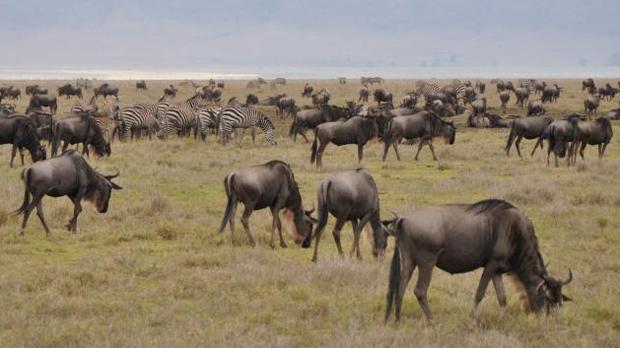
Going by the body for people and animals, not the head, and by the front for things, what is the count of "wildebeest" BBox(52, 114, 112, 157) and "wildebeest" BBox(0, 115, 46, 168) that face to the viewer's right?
2

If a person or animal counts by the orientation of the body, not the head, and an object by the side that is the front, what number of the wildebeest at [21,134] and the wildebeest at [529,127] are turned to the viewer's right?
2

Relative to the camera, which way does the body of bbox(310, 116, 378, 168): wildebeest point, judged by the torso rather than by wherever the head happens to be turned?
to the viewer's right

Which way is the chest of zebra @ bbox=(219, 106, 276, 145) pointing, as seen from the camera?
to the viewer's right

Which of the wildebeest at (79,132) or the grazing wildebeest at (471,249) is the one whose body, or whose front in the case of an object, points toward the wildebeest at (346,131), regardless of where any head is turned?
the wildebeest at (79,132)

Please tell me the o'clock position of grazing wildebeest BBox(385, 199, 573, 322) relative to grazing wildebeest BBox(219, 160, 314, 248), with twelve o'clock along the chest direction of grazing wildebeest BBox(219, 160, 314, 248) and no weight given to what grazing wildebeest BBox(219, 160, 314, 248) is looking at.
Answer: grazing wildebeest BBox(385, 199, 573, 322) is roughly at 2 o'clock from grazing wildebeest BBox(219, 160, 314, 248).

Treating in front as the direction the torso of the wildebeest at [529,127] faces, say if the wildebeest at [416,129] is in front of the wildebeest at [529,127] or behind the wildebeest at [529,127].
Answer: behind

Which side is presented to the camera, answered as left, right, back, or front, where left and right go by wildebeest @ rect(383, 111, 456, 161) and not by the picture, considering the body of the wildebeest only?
right

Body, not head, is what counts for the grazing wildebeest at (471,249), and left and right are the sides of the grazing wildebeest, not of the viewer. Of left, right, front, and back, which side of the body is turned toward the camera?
right
